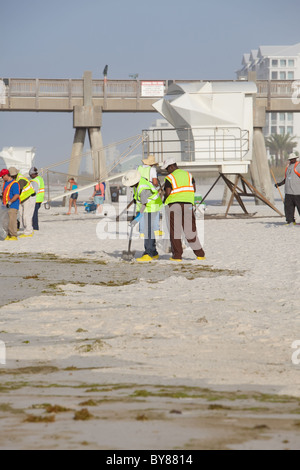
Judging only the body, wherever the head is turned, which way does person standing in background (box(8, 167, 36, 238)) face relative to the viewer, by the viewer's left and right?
facing to the left of the viewer

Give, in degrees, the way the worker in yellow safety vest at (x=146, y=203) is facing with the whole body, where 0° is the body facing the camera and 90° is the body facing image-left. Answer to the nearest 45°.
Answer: approximately 90°

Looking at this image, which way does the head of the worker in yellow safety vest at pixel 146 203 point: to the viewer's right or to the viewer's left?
to the viewer's left

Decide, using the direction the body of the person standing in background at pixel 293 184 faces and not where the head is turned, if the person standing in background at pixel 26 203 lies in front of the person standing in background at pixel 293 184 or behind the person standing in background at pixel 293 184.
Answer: in front

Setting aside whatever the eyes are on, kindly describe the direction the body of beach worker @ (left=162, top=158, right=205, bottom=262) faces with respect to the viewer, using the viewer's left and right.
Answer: facing away from the viewer and to the left of the viewer

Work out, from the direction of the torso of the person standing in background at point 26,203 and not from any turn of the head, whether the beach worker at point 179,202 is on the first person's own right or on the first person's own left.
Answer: on the first person's own left
